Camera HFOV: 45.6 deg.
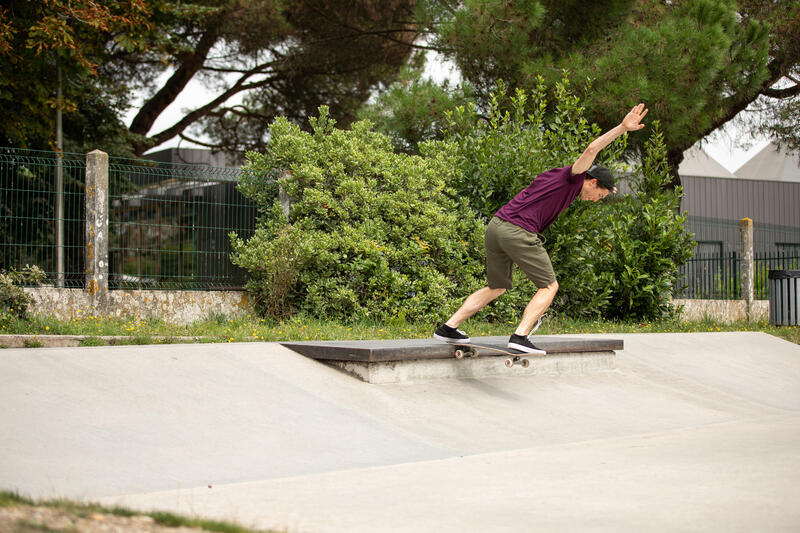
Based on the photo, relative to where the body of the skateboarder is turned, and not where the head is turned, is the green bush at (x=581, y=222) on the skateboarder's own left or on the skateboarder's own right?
on the skateboarder's own left

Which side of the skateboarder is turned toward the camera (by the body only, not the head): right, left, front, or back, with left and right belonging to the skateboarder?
right

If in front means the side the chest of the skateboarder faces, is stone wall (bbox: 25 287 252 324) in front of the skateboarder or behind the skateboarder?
behind

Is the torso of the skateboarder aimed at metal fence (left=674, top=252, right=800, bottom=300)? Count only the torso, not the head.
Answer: no

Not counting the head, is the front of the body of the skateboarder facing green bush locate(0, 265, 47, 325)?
no

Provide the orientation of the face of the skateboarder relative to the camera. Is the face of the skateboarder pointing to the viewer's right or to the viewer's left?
to the viewer's right

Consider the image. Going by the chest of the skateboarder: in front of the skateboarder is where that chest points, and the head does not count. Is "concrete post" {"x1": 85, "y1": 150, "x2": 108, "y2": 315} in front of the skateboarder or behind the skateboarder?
behind

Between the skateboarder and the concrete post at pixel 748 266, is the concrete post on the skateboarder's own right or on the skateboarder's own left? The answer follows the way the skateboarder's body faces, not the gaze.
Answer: on the skateboarder's own left

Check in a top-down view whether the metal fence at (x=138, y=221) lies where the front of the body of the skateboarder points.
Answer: no

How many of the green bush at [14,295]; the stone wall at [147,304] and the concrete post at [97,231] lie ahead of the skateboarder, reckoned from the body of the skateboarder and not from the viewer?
0
